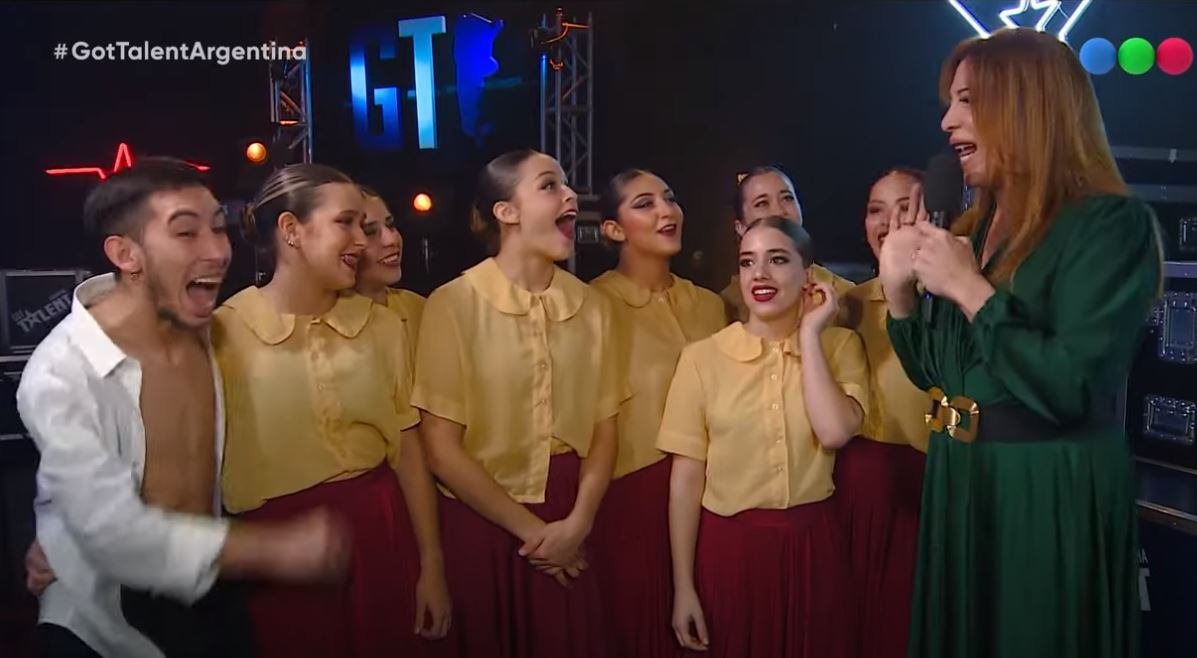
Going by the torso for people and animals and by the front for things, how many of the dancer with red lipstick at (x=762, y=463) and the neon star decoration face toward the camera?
2

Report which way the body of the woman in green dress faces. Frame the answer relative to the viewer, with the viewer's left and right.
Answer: facing the viewer and to the left of the viewer

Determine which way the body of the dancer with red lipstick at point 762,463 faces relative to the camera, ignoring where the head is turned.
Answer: toward the camera

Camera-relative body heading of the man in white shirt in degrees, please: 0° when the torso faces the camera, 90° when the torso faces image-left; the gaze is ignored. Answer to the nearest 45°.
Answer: approximately 315°

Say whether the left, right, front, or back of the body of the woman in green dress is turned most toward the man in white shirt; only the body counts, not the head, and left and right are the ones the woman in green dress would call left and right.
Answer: front

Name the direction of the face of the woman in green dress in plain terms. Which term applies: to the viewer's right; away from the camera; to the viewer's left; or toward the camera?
to the viewer's left

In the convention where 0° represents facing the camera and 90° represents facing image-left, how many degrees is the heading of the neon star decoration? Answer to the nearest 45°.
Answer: approximately 0°

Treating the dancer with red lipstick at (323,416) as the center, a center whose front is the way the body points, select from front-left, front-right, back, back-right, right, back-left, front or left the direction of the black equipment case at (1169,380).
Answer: front-left

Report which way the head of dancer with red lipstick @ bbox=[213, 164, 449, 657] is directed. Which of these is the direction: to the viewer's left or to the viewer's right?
to the viewer's right

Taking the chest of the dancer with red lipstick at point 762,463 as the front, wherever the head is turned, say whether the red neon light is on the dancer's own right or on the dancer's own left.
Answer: on the dancer's own right
